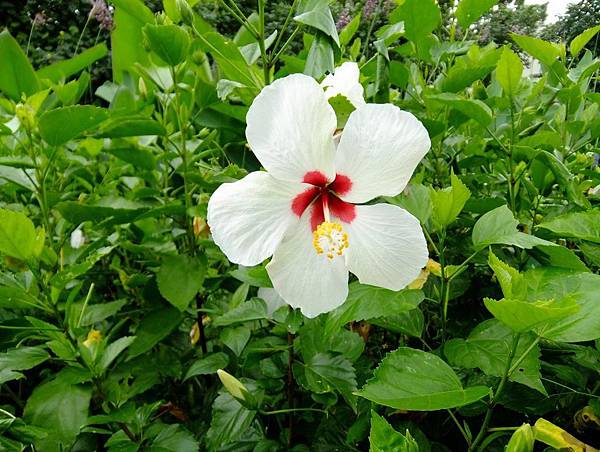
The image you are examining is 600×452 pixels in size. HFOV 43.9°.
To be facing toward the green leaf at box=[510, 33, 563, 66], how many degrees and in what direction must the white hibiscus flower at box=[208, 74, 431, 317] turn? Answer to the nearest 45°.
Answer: approximately 135° to its left

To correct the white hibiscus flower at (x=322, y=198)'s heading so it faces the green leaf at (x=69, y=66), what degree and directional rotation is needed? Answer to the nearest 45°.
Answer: approximately 135° to its right

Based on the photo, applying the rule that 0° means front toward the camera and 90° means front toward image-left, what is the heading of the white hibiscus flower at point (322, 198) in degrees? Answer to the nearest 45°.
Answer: approximately 0°
